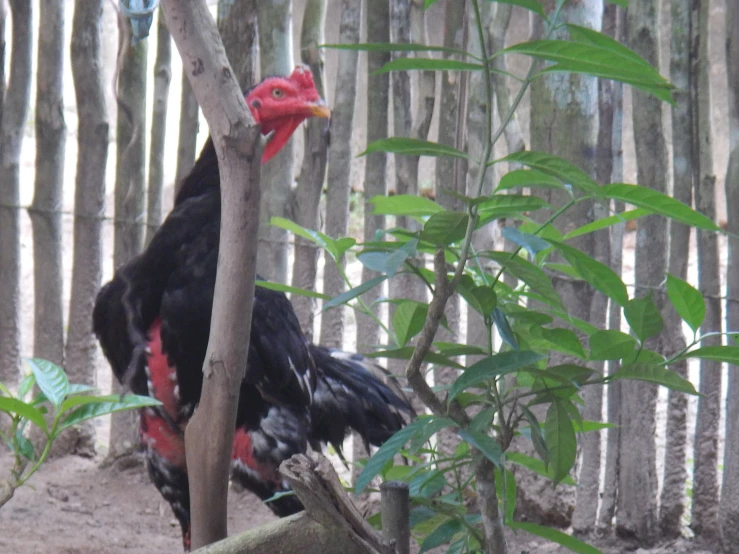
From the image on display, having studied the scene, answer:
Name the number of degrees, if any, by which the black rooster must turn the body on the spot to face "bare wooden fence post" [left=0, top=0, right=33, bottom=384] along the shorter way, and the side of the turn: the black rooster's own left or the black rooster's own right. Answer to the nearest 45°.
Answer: approximately 90° to the black rooster's own right

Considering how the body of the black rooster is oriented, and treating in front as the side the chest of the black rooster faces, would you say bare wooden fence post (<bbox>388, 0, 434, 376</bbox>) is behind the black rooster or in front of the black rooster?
behind

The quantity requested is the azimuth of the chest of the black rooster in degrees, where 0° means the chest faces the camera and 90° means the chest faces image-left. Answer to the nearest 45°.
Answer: approximately 45°

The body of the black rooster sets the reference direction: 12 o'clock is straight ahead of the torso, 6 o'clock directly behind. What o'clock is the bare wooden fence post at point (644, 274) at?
The bare wooden fence post is roughly at 7 o'clock from the black rooster.

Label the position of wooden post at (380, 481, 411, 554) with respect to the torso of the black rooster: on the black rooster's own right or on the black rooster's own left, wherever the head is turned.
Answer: on the black rooster's own left

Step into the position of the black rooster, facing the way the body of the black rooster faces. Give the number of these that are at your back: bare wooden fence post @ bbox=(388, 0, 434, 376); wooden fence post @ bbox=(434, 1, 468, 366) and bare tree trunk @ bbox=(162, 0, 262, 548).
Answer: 2

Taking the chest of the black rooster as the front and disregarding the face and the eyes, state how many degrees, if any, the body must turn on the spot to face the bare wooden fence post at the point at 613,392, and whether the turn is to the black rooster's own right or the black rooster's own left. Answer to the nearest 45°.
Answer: approximately 135° to the black rooster's own left

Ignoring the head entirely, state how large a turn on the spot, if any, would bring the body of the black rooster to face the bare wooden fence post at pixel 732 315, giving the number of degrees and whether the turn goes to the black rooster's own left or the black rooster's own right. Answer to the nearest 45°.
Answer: approximately 135° to the black rooster's own left

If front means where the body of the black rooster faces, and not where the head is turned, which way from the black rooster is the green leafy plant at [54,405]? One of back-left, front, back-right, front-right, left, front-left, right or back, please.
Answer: front-left

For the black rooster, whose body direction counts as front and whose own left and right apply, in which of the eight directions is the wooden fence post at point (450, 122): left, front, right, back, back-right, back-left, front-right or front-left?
back

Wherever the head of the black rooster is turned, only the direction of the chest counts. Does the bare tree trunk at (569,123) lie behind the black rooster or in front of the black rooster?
behind

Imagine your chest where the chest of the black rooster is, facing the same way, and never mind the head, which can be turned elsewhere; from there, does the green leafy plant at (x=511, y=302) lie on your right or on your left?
on your left
